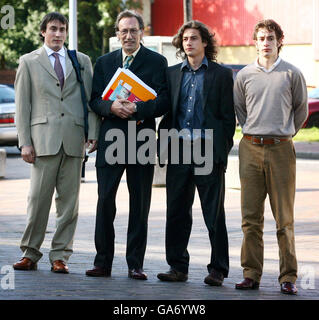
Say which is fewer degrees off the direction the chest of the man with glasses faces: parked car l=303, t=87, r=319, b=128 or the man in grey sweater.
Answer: the man in grey sweater

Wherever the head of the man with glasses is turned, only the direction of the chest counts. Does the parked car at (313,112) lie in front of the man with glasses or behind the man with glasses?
behind

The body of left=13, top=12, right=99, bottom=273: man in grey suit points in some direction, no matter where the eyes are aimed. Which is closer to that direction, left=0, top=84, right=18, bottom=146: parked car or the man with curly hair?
the man with curly hair

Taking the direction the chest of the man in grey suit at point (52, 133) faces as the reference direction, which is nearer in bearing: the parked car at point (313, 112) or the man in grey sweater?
the man in grey sweater

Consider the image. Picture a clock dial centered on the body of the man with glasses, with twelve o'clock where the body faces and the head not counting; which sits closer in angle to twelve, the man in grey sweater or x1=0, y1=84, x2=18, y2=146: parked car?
the man in grey sweater

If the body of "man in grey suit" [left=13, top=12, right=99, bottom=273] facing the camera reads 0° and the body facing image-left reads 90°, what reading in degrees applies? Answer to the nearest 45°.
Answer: approximately 0°

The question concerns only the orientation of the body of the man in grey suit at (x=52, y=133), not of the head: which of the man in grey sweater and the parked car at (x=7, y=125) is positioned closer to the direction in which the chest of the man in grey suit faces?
the man in grey sweater

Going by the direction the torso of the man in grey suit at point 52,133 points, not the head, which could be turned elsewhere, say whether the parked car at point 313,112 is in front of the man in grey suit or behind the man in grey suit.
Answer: behind

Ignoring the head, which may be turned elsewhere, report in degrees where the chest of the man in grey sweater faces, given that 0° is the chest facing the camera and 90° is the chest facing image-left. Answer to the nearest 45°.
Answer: approximately 0°

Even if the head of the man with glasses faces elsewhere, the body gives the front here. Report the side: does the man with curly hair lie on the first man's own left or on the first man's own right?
on the first man's own left

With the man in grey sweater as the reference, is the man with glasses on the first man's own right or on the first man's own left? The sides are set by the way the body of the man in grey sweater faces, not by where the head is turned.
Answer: on the first man's own right
